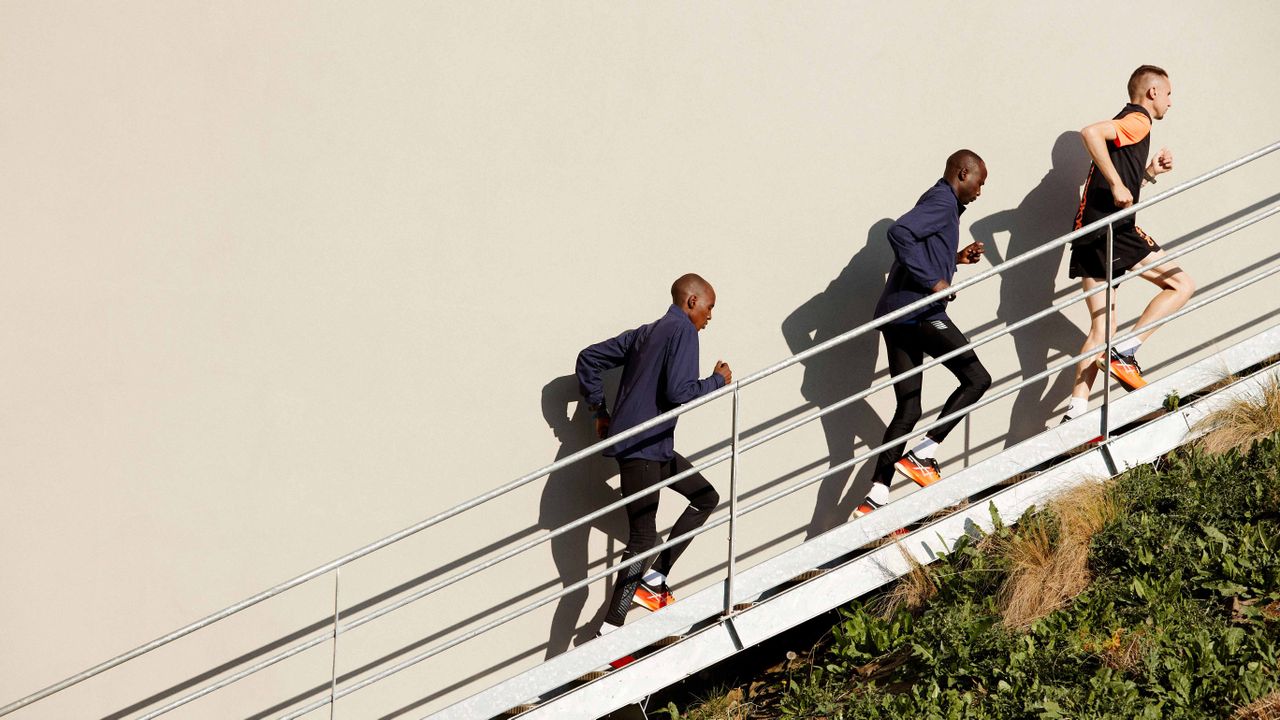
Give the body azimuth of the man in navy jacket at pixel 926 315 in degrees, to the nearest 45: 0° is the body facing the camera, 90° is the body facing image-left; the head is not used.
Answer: approximately 270°

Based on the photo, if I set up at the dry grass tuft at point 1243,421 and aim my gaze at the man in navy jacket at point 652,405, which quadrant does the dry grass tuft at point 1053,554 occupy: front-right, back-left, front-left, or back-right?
front-left

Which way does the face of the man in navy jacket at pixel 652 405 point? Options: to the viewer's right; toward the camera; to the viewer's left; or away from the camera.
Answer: to the viewer's right

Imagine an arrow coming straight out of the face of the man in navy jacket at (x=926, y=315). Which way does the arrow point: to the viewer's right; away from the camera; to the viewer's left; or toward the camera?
to the viewer's right

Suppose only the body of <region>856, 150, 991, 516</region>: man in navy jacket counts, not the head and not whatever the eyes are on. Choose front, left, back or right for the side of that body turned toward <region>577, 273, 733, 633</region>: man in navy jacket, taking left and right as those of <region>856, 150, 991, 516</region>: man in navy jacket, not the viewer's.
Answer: back
